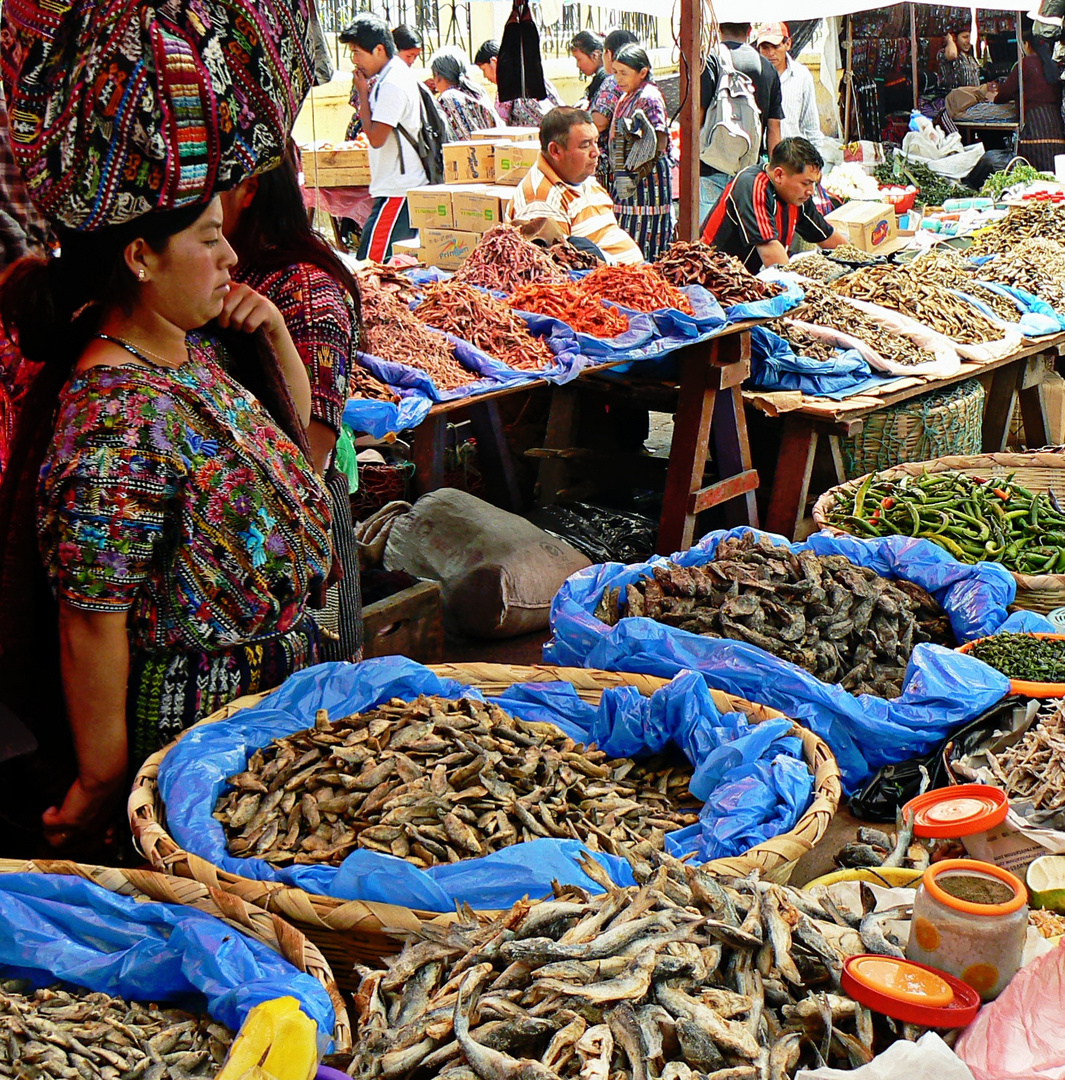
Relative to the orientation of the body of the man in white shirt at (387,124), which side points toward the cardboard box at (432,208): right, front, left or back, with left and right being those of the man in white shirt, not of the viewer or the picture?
left

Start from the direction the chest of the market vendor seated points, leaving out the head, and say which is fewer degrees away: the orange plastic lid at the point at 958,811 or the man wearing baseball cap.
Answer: the orange plastic lid

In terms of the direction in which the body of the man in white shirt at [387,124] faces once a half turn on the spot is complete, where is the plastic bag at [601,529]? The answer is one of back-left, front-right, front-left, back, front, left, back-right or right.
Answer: right

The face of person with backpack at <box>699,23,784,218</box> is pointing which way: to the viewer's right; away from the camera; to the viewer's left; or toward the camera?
away from the camera

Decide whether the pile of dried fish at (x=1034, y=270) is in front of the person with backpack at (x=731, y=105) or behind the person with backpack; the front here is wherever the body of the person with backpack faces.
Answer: behind

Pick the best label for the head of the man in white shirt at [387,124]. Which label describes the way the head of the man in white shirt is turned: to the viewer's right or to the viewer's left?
to the viewer's left

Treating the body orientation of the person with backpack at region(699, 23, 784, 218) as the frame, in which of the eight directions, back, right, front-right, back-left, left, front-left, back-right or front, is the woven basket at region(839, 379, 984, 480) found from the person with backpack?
back

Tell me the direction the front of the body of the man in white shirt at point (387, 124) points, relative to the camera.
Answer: to the viewer's left

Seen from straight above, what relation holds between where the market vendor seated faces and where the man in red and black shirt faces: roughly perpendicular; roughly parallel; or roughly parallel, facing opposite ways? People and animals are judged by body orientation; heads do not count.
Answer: roughly parallel

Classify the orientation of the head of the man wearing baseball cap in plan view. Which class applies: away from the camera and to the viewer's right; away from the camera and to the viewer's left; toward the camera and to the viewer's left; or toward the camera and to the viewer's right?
toward the camera and to the viewer's left

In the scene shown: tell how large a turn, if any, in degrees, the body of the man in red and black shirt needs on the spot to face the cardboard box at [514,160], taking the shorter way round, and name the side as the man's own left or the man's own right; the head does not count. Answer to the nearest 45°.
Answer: approximately 135° to the man's own right

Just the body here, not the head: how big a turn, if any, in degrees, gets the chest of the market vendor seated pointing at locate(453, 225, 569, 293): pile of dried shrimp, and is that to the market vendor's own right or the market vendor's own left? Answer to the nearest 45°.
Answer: approximately 45° to the market vendor's own right

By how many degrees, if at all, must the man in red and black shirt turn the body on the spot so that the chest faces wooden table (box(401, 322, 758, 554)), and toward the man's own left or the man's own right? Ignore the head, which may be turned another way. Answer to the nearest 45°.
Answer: approximately 45° to the man's own right
